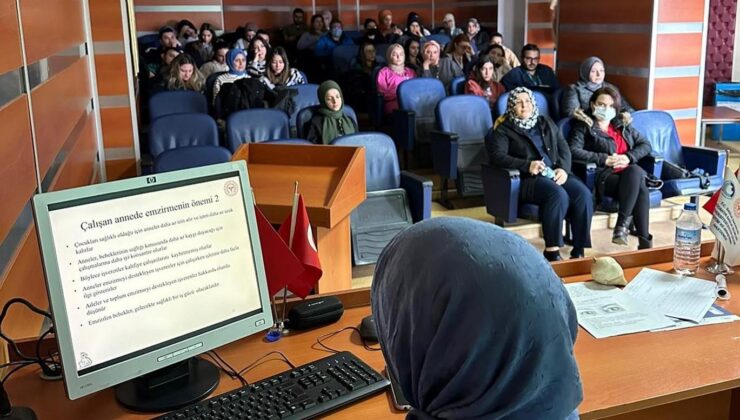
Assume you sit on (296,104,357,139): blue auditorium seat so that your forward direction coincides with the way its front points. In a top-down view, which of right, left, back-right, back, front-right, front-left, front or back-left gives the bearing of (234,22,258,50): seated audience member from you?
back

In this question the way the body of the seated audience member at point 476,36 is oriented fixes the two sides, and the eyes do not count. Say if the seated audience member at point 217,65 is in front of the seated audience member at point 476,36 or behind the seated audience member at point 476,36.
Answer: in front

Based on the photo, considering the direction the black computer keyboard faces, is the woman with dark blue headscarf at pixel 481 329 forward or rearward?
forward

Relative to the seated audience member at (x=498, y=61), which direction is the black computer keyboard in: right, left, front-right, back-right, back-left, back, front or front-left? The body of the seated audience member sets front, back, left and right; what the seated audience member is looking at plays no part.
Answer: front-left

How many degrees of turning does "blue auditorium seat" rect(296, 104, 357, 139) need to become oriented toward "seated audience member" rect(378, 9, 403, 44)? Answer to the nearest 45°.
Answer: approximately 180°

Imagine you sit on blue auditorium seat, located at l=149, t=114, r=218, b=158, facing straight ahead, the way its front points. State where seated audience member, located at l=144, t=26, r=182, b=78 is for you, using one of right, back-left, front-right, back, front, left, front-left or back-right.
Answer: back

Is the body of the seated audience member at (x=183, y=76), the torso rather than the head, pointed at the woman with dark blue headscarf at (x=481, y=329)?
yes

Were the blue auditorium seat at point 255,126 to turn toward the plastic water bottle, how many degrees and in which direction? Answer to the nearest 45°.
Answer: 0° — it already faces it

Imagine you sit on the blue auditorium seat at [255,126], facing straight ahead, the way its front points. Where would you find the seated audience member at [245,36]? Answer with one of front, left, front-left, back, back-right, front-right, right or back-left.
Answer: back

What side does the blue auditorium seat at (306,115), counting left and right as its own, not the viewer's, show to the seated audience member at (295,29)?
back
